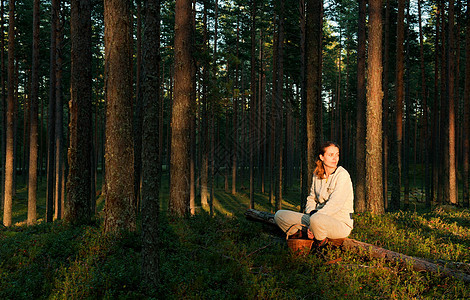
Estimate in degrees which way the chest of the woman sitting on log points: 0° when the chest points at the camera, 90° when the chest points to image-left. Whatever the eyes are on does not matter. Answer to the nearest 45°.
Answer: approximately 45°

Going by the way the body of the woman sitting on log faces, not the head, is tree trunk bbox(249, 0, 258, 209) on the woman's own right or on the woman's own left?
on the woman's own right
